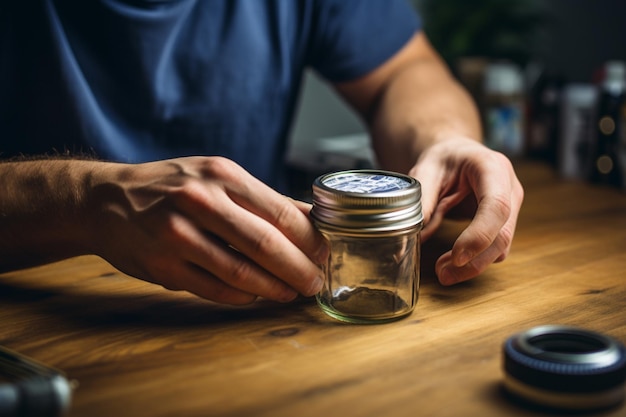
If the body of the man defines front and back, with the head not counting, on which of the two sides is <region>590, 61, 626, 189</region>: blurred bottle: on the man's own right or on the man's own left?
on the man's own left

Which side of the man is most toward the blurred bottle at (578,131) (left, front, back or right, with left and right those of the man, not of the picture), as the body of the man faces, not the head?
left

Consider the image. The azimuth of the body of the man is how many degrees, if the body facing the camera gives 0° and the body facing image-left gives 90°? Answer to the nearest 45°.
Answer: approximately 315°

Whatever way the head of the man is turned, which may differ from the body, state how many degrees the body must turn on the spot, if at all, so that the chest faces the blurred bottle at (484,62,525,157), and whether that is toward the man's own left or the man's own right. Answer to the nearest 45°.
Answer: approximately 90° to the man's own left

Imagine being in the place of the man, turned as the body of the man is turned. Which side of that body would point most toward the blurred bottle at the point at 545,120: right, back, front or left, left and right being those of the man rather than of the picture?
left
